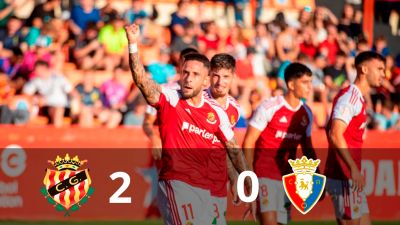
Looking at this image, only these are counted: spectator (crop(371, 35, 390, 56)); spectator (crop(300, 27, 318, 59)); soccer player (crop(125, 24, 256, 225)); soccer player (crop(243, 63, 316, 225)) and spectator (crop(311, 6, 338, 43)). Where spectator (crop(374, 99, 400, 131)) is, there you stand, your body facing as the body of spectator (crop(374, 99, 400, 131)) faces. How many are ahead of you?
2

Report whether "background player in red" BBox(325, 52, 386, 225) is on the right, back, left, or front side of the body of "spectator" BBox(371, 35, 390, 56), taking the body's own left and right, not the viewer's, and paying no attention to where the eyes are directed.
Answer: front

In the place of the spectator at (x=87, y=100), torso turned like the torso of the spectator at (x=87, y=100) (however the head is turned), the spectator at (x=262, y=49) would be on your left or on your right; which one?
on your left

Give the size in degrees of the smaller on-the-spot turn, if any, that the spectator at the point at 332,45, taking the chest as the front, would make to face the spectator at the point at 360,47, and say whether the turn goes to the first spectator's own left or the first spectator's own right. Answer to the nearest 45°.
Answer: approximately 90° to the first spectator's own left

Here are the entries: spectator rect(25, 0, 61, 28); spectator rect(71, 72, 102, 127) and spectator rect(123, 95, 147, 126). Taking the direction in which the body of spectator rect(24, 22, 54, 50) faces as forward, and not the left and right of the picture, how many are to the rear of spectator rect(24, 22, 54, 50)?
1

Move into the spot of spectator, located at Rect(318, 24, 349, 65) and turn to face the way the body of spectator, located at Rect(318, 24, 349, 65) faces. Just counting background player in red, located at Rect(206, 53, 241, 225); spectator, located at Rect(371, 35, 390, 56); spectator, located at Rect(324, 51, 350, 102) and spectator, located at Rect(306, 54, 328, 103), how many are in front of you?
3

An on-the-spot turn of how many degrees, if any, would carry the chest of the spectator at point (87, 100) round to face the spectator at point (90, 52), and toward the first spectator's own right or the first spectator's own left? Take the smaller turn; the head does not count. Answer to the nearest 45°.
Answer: approximately 180°

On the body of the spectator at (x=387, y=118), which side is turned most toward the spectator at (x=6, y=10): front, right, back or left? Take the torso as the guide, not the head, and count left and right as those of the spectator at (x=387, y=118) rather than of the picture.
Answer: right

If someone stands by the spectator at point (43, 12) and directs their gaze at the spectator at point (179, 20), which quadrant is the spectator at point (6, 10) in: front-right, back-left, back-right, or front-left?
back-left
